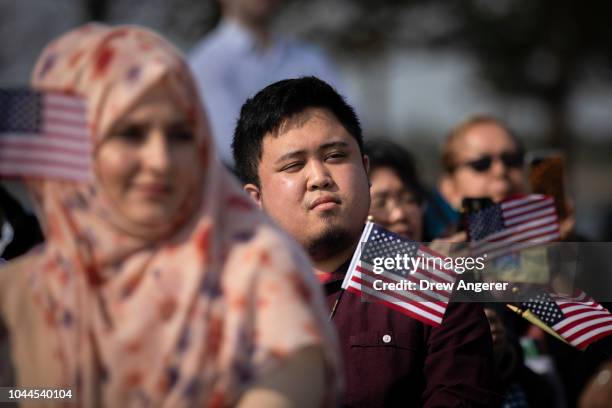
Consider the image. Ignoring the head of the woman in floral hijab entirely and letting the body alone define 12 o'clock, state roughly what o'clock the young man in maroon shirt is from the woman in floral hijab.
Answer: The young man in maroon shirt is roughly at 7 o'clock from the woman in floral hijab.

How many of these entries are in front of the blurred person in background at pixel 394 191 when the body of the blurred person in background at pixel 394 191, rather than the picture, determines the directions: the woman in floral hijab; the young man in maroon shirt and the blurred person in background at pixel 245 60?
2

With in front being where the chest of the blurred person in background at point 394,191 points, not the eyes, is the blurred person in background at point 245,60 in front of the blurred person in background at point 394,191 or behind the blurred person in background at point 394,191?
behind

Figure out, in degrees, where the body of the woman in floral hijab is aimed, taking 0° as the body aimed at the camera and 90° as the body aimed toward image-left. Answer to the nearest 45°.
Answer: approximately 0°

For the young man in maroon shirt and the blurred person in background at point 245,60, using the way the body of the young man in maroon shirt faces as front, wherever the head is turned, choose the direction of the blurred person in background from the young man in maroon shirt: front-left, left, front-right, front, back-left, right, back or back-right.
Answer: back

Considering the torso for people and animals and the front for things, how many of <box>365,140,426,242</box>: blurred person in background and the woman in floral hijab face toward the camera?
2
